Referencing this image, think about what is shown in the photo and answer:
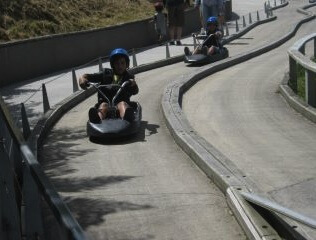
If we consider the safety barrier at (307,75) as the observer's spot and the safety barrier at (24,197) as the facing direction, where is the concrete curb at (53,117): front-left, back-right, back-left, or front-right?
front-right

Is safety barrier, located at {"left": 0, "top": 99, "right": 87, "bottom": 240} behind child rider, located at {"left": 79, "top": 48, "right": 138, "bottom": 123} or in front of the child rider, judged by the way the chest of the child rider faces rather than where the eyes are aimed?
in front

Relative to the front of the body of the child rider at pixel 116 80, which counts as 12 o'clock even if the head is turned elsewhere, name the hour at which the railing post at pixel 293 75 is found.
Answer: The railing post is roughly at 8 o'clock from the child rider.

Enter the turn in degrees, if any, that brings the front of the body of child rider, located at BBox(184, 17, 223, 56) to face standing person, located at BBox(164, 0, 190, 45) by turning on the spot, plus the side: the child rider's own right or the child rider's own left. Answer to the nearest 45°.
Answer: approximately 135° to the child rider's own right

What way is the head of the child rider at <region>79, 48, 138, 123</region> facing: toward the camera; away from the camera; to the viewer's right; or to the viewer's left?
toward the camera

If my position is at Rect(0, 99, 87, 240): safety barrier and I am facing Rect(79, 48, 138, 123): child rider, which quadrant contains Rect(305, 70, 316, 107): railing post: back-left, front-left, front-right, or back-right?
front-right

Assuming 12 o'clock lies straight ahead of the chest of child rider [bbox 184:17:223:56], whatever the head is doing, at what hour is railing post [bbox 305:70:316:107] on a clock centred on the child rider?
The railing post is roughly at 10 o'clock from the child rider.

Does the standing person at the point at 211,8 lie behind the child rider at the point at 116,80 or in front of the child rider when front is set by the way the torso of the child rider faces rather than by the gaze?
behind
